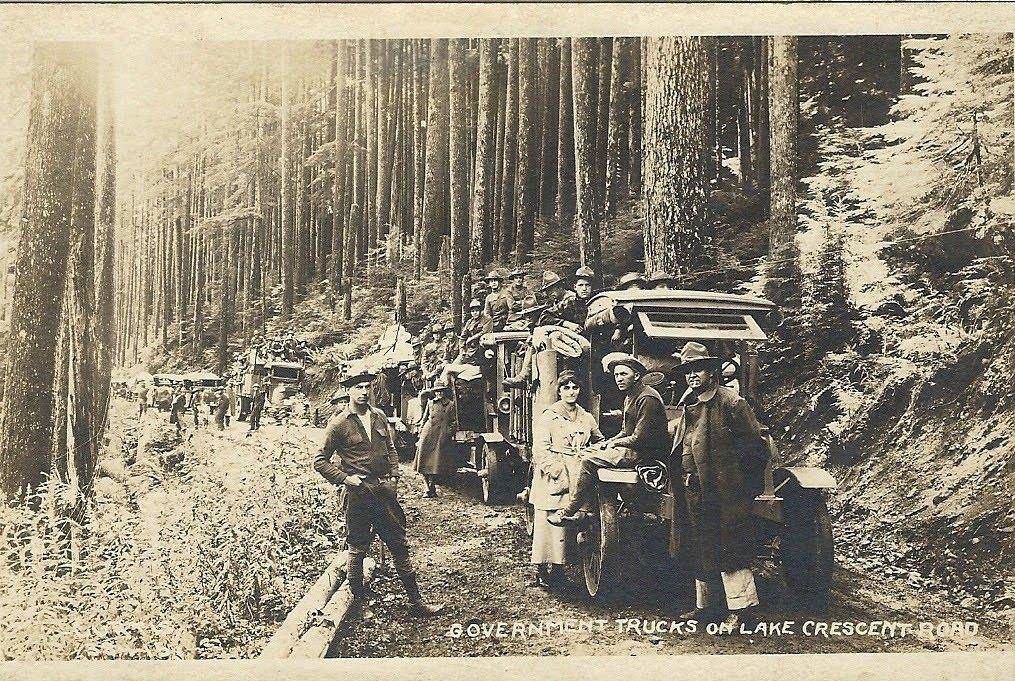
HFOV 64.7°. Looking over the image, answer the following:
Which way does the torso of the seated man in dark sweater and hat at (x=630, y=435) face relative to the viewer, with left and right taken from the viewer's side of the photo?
facing to the left of the viewer

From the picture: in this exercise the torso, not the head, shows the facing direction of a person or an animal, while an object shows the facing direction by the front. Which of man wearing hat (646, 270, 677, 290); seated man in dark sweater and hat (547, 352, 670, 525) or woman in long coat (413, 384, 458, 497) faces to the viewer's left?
the seated man in dark sweater and hat

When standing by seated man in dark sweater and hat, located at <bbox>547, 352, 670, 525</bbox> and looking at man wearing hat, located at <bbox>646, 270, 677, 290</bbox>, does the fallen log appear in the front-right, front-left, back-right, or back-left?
back-left
